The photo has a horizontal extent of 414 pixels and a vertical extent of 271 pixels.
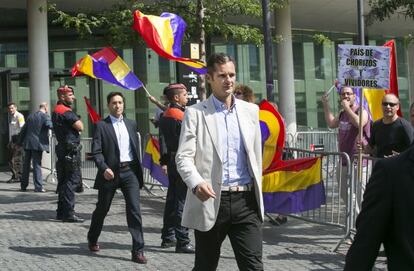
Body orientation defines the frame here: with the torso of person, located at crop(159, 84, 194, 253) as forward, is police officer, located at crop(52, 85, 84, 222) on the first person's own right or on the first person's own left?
on the first person's own left

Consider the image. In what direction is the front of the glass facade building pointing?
toward the camera

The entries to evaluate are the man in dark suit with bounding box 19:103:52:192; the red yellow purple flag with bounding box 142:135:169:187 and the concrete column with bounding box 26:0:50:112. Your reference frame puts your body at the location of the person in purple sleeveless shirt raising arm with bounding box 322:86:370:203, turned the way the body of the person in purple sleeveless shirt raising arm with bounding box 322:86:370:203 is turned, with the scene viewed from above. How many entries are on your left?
0

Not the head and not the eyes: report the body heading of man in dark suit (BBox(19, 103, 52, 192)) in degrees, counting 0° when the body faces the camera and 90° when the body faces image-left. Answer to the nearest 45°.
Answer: approximately 225°

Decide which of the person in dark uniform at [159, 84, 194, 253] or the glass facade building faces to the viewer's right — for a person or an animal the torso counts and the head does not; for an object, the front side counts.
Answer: the person in dark uniform

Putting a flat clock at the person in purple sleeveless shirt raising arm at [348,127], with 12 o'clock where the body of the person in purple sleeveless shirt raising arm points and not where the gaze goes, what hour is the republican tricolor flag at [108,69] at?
The republican tricolor flag is roughly at 2 o'clock from the person in purple sleeveless shirt raising arm.

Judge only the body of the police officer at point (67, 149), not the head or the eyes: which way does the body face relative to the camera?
to the viewer's right

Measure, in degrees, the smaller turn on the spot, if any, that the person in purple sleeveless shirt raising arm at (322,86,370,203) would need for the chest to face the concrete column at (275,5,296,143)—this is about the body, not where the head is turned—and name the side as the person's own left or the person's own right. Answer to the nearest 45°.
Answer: approximately 135° to the person's own right

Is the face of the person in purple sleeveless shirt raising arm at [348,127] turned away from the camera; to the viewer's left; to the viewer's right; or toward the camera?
toward the camera

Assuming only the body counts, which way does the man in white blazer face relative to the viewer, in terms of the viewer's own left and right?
facing the viewer and to the right of the viewer

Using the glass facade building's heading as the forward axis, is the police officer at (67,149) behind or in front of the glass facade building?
in front

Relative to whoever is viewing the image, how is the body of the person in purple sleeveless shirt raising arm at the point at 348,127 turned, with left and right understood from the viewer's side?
facing the viewer and to the left of the viewer

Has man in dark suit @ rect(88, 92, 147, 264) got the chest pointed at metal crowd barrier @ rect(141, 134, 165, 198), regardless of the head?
no

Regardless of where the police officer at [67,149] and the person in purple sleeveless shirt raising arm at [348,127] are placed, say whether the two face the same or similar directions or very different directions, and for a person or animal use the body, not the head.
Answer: very different directions
